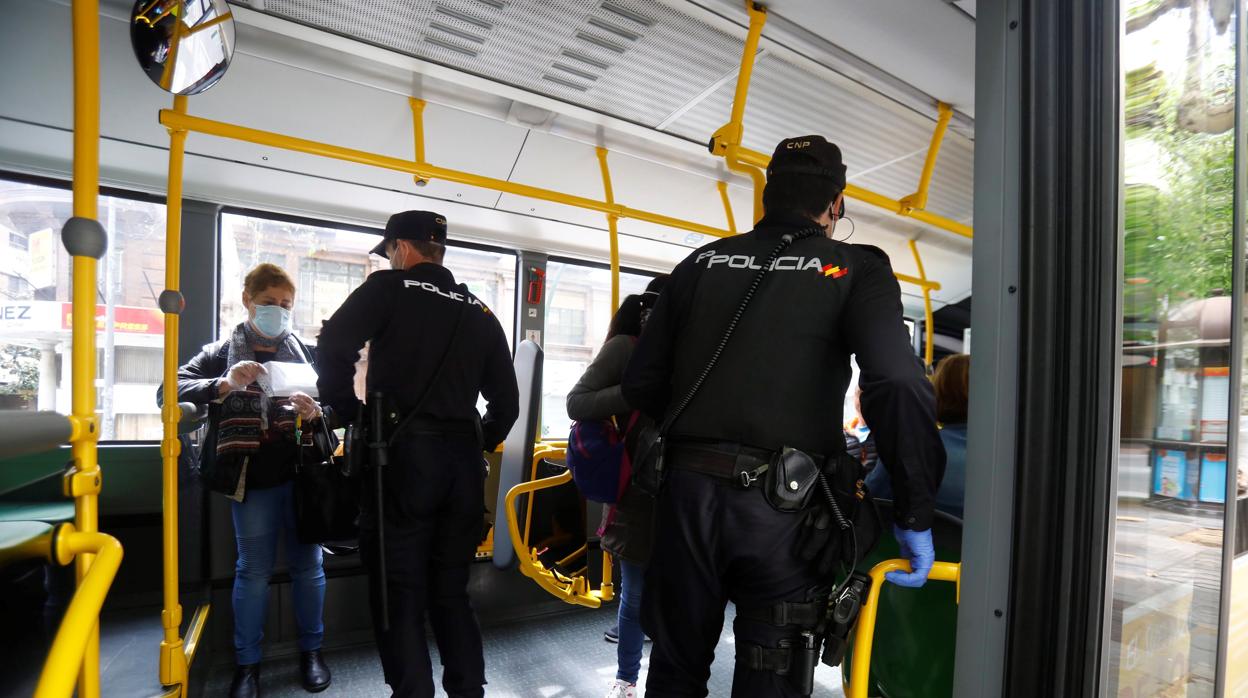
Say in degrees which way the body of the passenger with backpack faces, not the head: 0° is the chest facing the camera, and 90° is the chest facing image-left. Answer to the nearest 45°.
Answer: approximately 225°

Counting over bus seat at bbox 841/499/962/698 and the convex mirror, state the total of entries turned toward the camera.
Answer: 1

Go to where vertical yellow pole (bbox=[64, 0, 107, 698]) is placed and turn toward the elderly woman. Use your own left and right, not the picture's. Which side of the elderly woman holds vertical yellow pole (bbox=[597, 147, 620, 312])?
right

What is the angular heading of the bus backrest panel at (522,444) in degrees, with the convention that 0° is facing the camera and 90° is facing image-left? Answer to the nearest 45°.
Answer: approximately 90°

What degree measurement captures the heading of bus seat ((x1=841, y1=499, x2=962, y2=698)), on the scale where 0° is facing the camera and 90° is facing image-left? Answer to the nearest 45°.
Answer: approximately 180°
